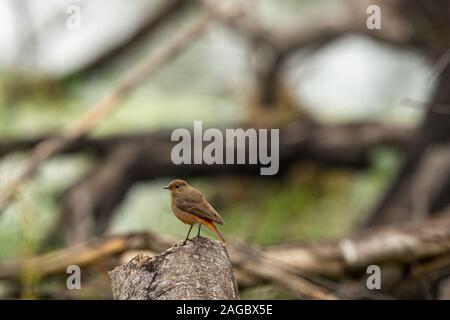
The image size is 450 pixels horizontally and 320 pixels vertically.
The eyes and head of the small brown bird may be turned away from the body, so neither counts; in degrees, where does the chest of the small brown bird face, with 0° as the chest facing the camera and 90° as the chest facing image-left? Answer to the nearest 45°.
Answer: approximately 90°

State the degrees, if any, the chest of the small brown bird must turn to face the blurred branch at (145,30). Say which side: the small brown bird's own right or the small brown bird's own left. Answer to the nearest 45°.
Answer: approximately 90° to the small brown bird's own right

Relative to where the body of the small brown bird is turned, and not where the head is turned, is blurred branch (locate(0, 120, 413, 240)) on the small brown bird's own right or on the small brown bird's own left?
on the small brown bird's own right

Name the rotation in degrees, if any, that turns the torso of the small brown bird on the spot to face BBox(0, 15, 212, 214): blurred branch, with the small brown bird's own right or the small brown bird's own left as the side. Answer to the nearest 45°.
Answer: approximately 90° to the small brown bird's own right
